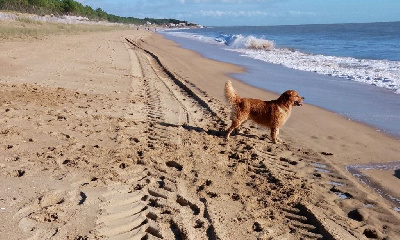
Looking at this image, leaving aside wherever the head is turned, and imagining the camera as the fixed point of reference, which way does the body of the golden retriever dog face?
to the viewer's right
